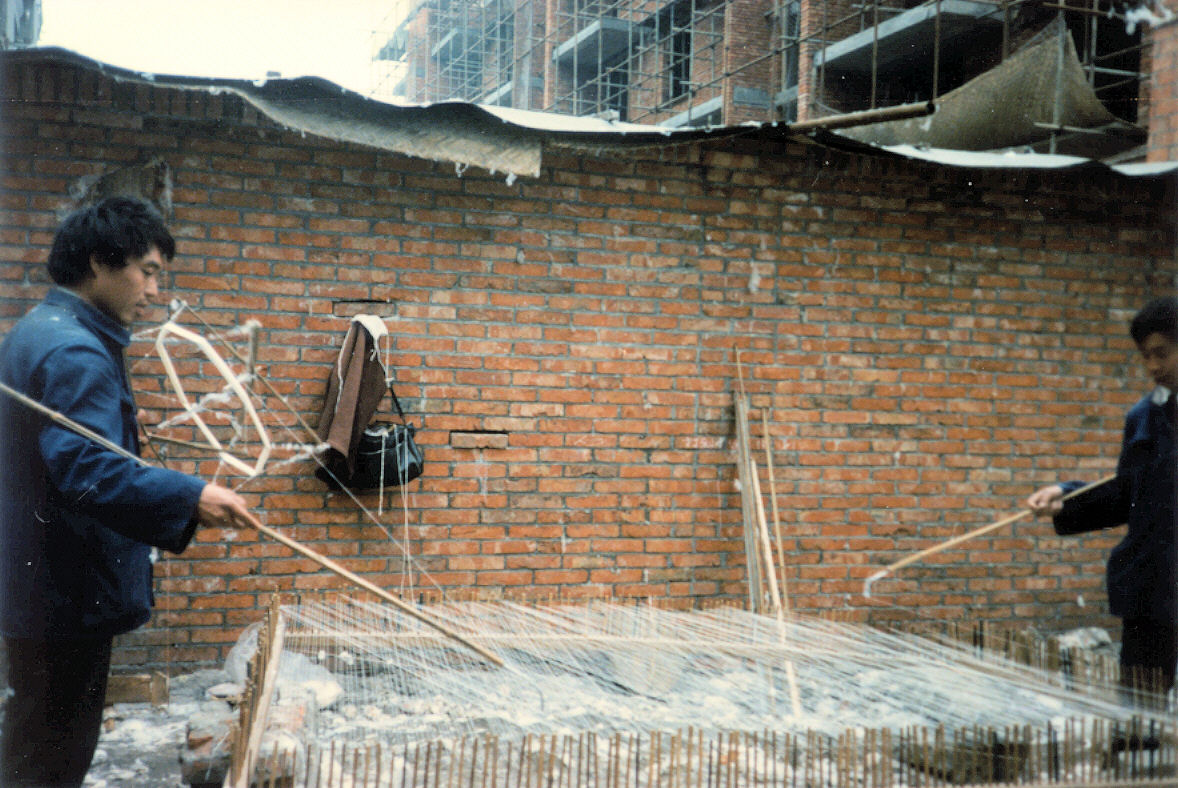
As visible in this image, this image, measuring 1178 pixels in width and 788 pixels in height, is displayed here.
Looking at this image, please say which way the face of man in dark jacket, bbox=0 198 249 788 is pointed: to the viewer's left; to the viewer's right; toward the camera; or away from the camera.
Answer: to the viewer's right

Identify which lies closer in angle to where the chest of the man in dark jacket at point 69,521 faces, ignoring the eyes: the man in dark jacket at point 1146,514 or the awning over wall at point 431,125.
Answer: the man in dark jacket

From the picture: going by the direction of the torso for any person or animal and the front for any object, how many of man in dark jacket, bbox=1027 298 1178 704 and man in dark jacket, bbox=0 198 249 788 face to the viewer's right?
1

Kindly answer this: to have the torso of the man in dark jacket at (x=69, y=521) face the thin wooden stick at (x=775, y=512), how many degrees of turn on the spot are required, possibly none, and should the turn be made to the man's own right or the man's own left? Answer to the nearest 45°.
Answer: approximately 45° to the man's own left

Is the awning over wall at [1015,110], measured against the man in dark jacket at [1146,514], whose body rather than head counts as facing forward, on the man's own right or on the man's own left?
on the man's own right

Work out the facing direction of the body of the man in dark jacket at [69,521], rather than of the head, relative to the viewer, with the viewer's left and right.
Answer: facing to the right of the viewer

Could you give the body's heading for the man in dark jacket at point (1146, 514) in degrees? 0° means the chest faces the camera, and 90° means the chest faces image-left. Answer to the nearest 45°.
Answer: approximately 45°

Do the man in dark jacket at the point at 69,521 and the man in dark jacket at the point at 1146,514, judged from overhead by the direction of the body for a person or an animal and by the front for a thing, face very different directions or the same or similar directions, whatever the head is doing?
very different directions

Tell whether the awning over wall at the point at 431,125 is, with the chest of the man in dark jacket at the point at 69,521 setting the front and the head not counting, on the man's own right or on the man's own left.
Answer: on the man's own left

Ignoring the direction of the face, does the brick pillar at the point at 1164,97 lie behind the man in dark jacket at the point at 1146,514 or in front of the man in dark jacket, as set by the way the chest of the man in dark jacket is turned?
behind

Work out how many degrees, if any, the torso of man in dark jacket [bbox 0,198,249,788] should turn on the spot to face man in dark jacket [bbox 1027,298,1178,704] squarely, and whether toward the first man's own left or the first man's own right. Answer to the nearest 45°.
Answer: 0° — they already face them

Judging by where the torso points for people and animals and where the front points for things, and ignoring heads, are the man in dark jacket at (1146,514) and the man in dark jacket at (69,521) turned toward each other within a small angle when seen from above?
yes
